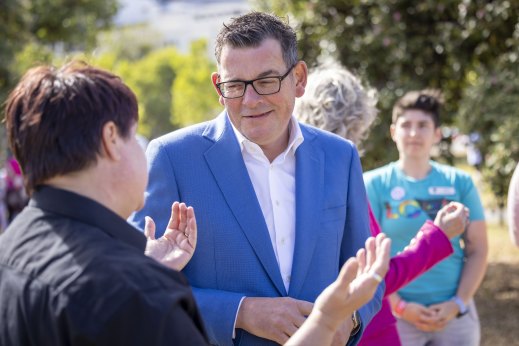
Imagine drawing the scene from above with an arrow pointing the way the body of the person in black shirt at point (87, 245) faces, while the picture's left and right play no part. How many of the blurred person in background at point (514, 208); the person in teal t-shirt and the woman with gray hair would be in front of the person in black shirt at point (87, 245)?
3

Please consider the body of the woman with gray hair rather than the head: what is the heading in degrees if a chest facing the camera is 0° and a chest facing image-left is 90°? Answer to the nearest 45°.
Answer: approximately 225°

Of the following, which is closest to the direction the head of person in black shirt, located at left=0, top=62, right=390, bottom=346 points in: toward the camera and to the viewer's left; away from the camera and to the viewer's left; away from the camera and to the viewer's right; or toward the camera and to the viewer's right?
away from the camera and to the viewer's right

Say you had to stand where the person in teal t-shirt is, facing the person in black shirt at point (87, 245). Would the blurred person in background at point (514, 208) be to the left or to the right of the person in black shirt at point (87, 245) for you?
left

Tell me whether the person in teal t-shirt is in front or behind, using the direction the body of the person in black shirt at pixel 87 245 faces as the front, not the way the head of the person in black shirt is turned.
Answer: in front

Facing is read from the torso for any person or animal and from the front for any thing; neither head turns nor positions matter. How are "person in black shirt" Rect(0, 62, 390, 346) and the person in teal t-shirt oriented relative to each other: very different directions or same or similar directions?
very different directions

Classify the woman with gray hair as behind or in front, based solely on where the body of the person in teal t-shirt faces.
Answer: in front

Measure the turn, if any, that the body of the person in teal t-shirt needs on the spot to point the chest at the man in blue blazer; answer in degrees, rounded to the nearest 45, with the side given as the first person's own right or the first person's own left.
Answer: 0° — they already face them

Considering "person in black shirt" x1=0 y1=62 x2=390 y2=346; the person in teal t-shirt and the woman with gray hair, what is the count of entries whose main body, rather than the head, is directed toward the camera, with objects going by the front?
1

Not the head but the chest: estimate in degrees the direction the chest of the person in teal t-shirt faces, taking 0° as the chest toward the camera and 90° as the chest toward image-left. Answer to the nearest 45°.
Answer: approximately 0°

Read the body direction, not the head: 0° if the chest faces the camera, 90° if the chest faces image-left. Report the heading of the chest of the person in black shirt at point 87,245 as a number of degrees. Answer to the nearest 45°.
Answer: approximately 225°
